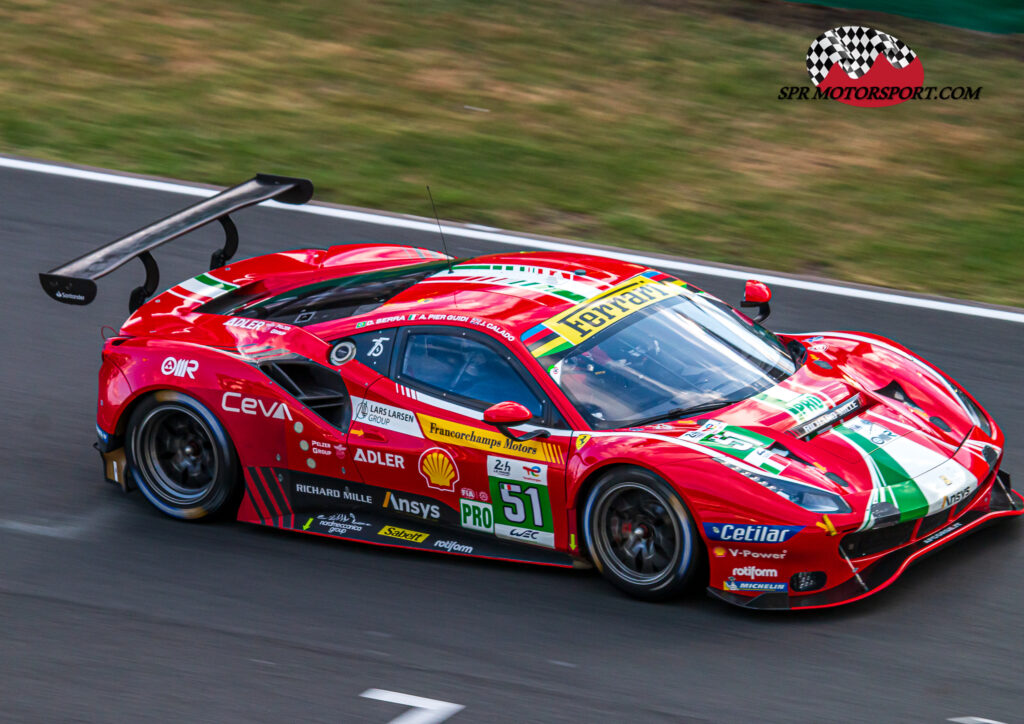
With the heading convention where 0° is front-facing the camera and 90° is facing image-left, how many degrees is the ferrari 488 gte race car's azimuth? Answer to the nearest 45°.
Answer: approximately 315°
